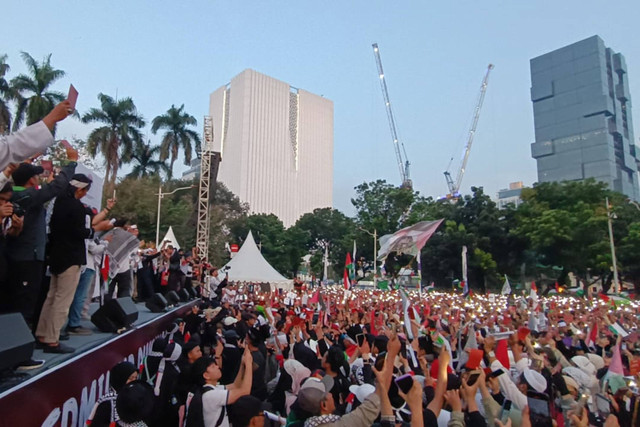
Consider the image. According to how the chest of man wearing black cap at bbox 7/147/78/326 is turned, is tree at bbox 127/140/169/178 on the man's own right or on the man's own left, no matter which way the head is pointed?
on the man's own left

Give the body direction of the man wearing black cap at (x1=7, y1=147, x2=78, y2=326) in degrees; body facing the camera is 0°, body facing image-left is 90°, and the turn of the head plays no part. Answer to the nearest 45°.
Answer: approximately 270°

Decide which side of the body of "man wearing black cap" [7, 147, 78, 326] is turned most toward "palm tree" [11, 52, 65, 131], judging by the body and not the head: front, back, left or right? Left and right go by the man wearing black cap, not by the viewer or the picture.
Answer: left

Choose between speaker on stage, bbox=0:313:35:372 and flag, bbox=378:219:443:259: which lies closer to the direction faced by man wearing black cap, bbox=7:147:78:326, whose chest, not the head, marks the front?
the flag

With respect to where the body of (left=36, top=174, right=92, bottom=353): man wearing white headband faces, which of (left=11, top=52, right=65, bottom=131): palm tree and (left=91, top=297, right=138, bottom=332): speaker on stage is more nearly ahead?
the speaker on stage

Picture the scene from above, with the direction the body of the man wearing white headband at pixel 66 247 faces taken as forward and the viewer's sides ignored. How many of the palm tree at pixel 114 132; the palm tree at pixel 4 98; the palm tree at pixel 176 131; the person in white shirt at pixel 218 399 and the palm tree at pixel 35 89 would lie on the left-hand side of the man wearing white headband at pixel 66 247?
4

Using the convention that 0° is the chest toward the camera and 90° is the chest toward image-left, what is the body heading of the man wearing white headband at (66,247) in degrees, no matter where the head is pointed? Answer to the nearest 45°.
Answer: approximately 270°

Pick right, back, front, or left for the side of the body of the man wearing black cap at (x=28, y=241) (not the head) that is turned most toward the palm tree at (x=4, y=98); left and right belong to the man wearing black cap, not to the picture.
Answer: left

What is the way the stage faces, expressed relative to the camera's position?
facing the viewer and to the right of the viewer
